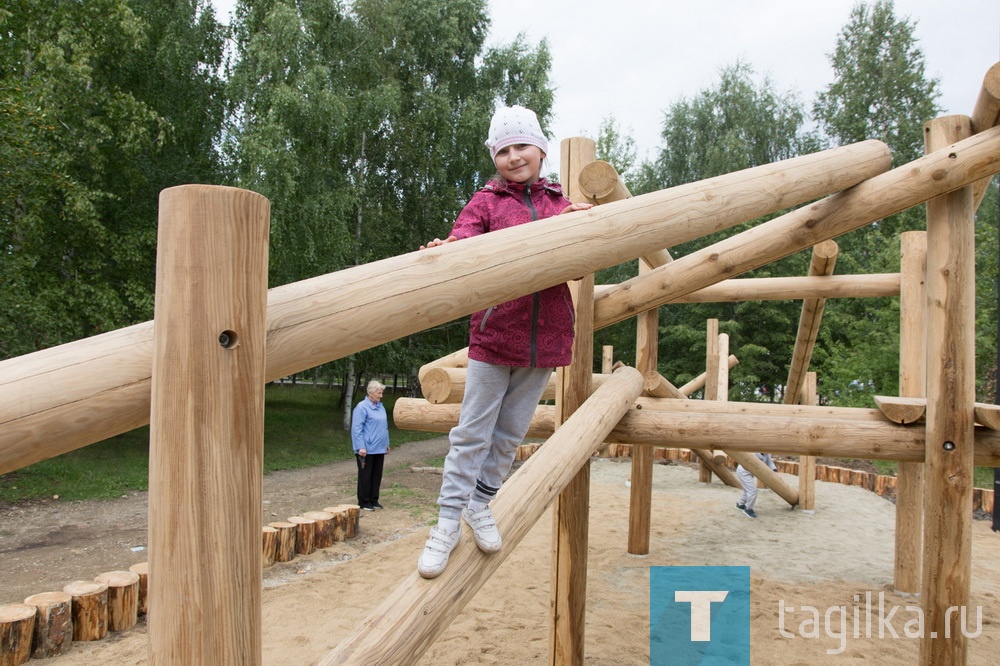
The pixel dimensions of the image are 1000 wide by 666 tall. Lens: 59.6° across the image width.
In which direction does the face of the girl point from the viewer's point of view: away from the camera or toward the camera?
toward the camera

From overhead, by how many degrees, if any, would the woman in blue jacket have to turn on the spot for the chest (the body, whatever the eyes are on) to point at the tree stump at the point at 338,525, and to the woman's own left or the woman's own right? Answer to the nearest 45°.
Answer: approximately 45° to the woman's own right

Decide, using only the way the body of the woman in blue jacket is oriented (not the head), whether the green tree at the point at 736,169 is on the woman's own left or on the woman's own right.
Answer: on the woman's own left

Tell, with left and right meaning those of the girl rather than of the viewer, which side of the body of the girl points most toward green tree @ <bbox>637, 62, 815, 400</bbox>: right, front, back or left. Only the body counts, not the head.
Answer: back

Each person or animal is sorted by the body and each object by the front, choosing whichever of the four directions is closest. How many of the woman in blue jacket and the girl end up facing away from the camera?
0

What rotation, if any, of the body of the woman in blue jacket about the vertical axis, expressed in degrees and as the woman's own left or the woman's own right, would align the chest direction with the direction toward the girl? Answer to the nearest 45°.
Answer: approximately 45° to the woman's own right

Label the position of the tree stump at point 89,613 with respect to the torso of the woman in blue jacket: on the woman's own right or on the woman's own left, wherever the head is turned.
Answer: on the woman's own right

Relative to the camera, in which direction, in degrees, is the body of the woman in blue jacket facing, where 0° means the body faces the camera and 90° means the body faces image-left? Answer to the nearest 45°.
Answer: approximately 315°

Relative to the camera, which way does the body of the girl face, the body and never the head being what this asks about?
toward the camera
